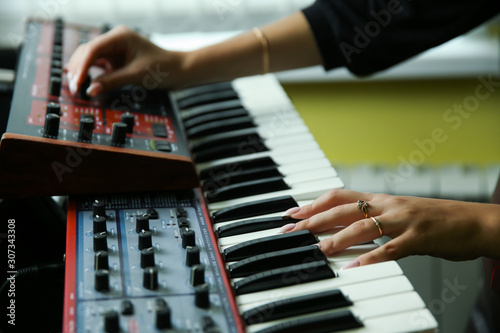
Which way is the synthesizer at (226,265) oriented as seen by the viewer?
to the viewer's right
